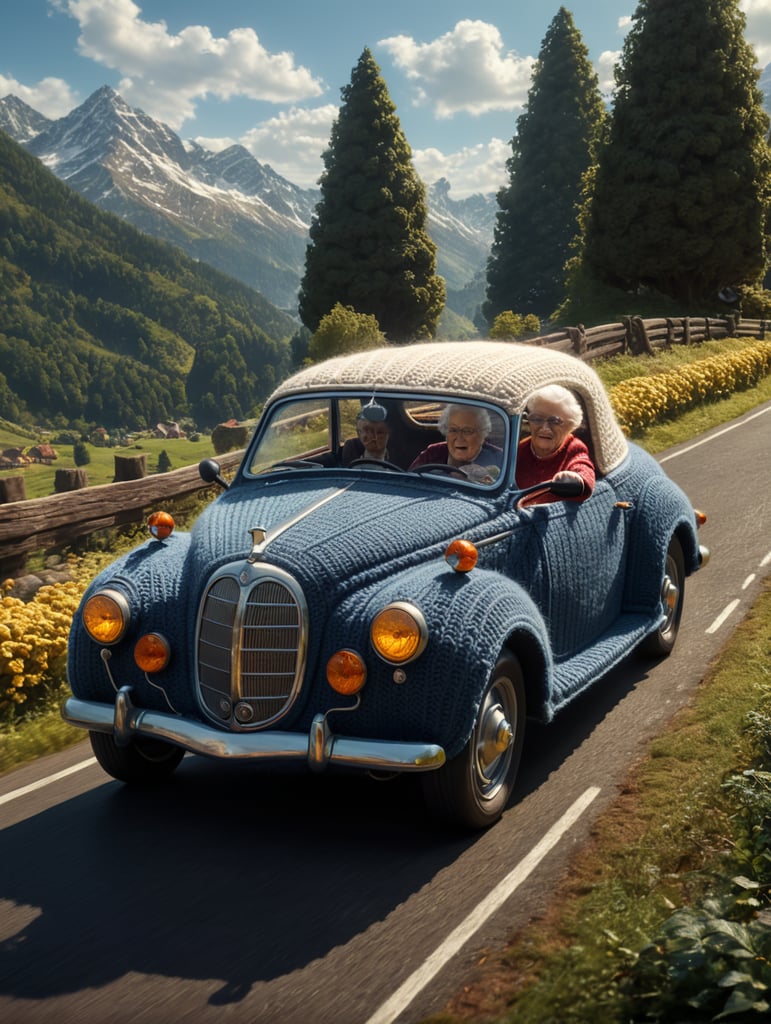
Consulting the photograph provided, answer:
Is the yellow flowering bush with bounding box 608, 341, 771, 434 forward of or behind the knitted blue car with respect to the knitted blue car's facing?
behind

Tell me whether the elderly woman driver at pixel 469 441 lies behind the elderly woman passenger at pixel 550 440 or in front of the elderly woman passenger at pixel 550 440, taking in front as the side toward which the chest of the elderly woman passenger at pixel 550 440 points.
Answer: in front

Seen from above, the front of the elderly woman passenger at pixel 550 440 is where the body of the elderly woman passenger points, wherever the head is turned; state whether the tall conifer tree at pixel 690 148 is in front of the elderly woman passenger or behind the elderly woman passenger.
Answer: behind

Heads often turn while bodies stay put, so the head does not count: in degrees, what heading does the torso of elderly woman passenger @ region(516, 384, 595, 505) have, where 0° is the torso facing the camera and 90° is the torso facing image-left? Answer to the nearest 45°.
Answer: approximately 45°

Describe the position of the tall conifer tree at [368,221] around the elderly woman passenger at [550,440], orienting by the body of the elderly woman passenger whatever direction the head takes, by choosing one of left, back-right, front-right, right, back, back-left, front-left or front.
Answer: back-right

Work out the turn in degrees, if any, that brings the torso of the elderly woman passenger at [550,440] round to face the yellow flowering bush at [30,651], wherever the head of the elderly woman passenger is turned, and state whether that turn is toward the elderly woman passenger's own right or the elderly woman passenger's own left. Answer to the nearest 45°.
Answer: approximately 45° to the elderly woman passenger's own right

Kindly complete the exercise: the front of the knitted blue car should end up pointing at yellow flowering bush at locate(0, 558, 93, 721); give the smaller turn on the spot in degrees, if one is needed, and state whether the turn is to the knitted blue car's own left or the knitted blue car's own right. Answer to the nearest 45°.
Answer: approximately 90° to the knitted blue car's own right
